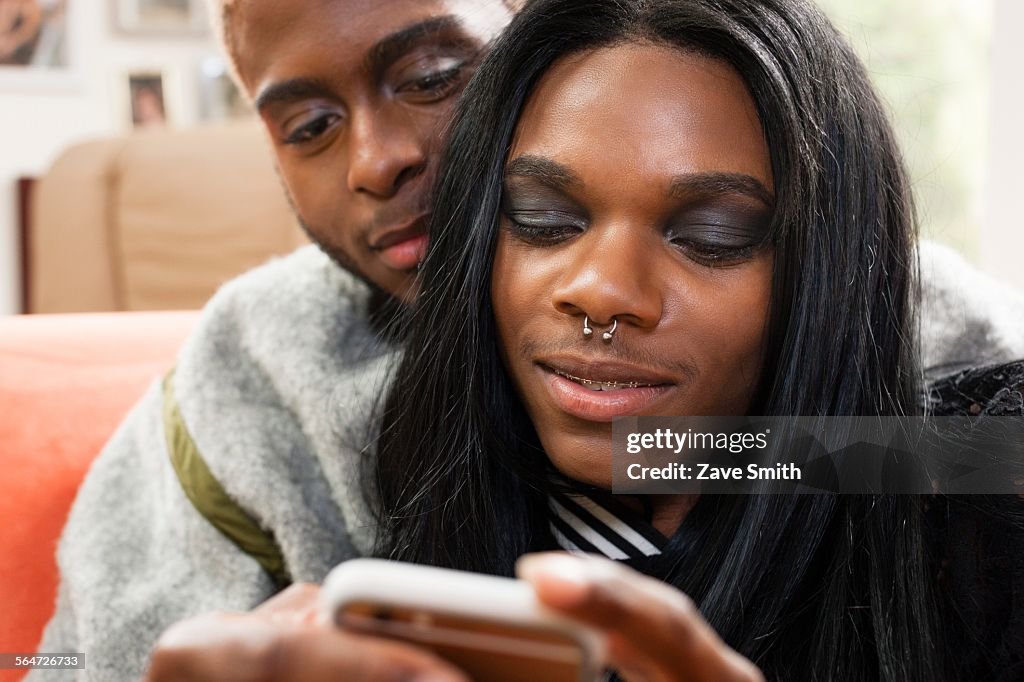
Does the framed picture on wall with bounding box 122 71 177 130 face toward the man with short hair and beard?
yes

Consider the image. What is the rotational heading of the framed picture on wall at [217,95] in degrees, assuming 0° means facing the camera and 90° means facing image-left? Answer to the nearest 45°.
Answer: approximately 0°

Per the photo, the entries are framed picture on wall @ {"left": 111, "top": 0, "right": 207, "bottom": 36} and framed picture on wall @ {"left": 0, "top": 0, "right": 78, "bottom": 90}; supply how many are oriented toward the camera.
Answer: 2

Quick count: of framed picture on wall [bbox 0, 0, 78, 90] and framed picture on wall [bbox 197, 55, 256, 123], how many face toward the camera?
2
